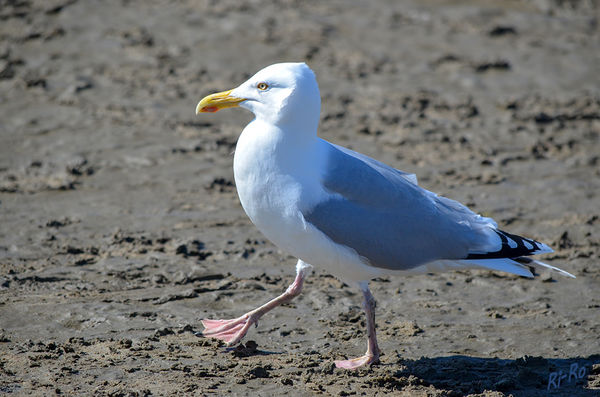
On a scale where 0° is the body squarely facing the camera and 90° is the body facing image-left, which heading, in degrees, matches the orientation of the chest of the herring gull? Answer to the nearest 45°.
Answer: approximately 90°
